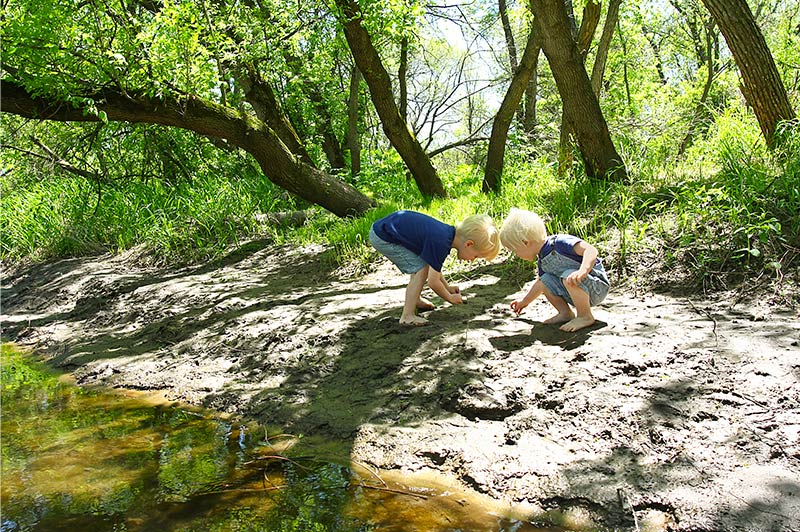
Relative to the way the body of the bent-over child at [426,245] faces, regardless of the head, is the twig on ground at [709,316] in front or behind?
in front

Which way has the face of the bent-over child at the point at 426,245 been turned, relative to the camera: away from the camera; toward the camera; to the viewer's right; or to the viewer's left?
to the viewer's right

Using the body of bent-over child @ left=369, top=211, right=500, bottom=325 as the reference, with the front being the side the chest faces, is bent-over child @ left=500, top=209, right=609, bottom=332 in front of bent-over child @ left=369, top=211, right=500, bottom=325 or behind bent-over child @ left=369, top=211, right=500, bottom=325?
in front

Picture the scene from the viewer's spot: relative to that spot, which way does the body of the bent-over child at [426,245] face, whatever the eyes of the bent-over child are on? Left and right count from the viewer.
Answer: facing to the right of the viewer

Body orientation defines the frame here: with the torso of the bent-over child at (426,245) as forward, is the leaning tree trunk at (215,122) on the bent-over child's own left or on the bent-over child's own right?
on the bent-over child's own left

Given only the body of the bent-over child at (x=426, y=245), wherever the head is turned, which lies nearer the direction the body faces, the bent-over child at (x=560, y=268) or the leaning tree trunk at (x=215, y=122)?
the bent-over child
